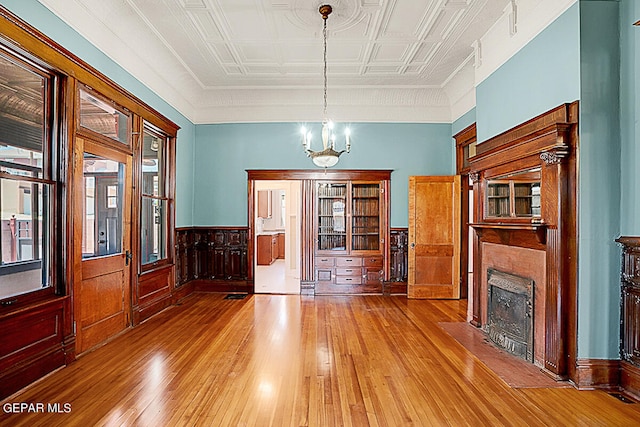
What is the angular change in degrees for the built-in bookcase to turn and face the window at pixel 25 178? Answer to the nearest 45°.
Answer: approximately 45° to its right

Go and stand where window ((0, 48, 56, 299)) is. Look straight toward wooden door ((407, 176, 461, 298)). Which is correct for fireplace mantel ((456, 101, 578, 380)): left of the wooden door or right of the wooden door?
right

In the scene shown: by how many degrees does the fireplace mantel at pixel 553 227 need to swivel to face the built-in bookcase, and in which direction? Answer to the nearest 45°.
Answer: approximately 90° to its right

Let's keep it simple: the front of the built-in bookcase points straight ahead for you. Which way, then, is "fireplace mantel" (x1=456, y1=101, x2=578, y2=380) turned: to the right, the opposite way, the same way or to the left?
to the right

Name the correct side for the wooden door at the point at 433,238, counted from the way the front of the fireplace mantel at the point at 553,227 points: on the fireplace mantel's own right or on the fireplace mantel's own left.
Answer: on the fireplace mantel's own right

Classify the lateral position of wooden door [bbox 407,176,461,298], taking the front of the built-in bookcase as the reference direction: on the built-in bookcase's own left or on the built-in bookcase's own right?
on the built-in bookcase's own left

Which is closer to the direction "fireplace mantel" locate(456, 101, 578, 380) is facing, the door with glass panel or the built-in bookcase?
the door with glass panel

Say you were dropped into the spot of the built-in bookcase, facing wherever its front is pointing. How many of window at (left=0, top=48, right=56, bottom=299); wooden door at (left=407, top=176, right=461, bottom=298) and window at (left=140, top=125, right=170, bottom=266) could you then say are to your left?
1

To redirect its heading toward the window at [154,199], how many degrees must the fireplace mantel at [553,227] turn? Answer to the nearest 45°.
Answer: approximately 45° to its right

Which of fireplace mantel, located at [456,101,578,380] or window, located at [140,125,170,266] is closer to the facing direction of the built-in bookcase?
the fireplace mantel

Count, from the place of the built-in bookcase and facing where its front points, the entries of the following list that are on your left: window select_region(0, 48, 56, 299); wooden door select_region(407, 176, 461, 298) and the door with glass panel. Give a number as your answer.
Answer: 1

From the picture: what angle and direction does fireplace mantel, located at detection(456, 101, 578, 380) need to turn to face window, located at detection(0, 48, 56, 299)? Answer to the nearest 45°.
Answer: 0° — it already faces it

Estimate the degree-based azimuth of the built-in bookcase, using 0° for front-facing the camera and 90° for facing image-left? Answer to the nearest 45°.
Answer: approximately 0°

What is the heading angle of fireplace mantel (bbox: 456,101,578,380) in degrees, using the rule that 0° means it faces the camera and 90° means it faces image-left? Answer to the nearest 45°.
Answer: approximately 45°
